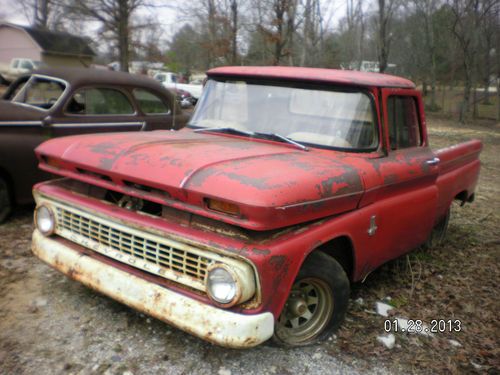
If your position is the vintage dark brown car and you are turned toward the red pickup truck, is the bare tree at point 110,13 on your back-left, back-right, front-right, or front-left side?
back-left

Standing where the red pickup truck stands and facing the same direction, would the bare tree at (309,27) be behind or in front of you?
behind

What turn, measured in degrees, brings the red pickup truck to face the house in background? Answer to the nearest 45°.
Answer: approximately 90° to its right

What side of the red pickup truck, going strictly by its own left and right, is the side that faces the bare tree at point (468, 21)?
back

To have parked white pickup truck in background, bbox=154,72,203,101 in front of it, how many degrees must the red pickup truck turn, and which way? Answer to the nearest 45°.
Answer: approximately 135° to its right
